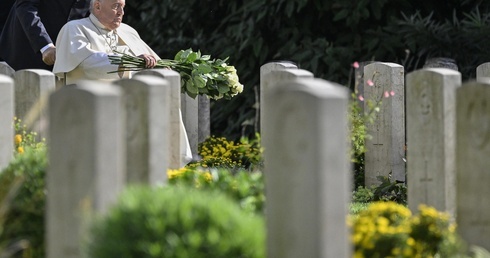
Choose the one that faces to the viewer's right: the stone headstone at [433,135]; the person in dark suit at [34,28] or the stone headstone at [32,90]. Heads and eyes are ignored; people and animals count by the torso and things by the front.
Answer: the person in dark suit

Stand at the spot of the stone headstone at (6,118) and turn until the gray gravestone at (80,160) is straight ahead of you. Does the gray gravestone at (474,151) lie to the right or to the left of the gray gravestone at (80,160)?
left

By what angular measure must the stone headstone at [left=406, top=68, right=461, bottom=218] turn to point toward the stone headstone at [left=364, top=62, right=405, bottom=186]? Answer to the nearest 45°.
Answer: approximately 135° to its right

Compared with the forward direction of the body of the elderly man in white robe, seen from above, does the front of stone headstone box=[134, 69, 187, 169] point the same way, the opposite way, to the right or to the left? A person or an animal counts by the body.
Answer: to the right

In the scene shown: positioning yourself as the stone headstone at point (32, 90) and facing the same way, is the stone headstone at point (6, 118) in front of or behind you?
in front

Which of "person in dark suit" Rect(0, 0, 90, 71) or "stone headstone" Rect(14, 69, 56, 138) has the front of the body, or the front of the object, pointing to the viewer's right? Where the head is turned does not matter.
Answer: the person in dark suit

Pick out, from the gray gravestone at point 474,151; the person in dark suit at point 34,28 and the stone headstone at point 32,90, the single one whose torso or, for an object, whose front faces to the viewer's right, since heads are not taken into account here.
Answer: the person in dark suit
